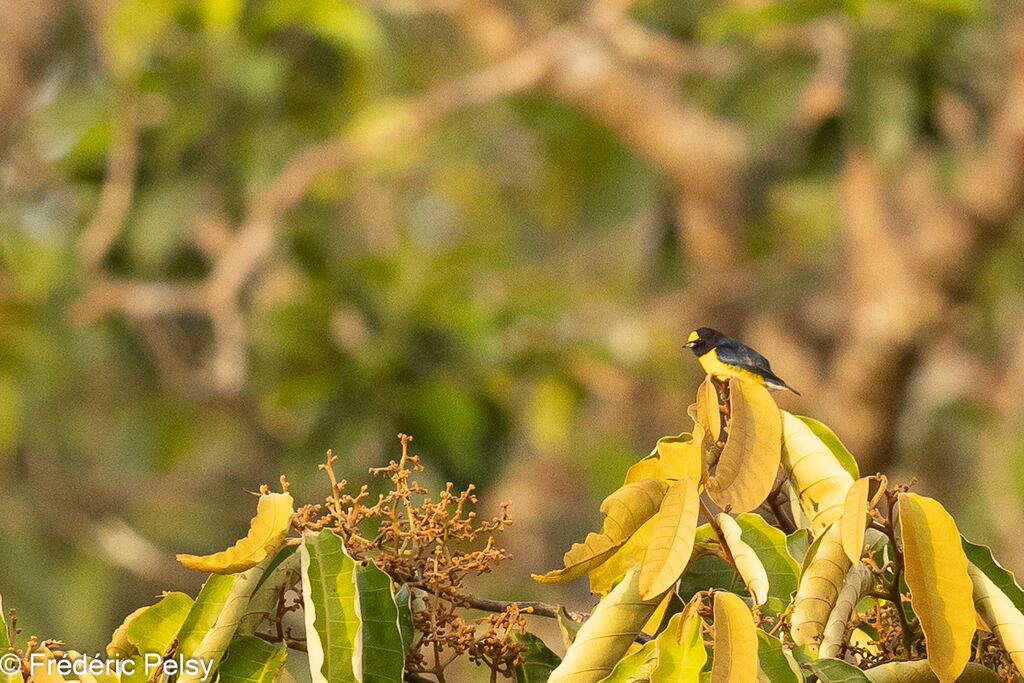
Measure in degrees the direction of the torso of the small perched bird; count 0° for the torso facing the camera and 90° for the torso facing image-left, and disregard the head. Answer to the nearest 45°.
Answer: approximately 90°
